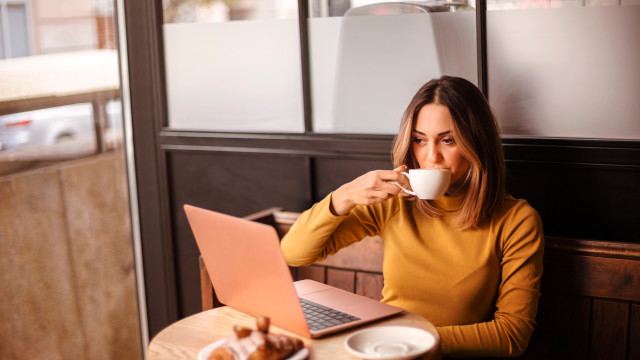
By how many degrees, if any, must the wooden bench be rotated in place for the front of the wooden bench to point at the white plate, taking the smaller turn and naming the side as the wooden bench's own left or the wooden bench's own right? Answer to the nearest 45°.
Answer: approximately 45° to the wooden bench's own right

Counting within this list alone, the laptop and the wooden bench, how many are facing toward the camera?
1

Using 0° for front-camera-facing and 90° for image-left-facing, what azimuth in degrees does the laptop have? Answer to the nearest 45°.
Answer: approximately 225°

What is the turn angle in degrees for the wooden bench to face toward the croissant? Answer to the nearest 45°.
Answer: approximately 45° to its right
